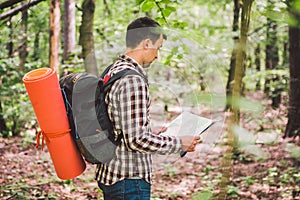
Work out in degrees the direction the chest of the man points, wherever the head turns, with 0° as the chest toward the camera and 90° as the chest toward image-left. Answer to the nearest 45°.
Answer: approximately 270°

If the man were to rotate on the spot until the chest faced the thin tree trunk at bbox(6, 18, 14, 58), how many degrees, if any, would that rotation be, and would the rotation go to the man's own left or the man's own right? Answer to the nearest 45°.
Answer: approximately 90° to the man's own left

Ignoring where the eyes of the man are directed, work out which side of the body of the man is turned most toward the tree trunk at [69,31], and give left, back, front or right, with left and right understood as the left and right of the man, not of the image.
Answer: left

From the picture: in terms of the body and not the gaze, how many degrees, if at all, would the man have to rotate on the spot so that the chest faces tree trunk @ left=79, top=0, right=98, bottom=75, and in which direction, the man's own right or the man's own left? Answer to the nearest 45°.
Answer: approximately 90° to the man's own left

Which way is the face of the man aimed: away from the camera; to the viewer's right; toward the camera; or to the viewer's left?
to the viewer's right

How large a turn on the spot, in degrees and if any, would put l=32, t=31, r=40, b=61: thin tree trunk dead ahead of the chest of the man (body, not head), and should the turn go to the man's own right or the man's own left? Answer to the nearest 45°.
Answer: approximately 90° to the man's own left

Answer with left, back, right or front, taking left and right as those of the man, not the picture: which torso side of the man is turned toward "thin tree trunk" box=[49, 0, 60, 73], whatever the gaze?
left
